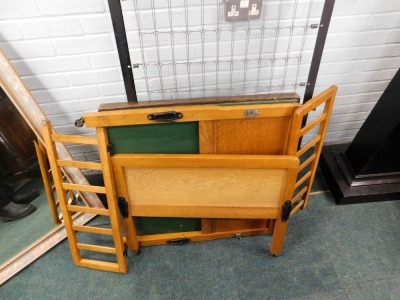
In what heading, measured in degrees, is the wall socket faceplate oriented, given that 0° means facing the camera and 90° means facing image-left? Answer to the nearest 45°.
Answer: approximately 0°

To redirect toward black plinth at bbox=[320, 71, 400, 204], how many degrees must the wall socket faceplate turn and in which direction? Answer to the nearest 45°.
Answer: approximately 90° to its left
